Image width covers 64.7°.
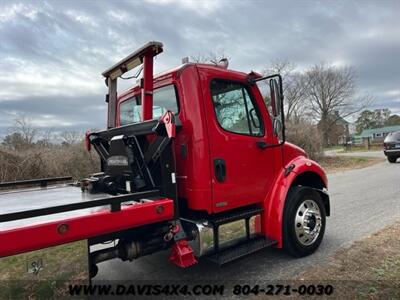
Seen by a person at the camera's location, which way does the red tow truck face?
facing away from the viewer and to the right of the viewer
